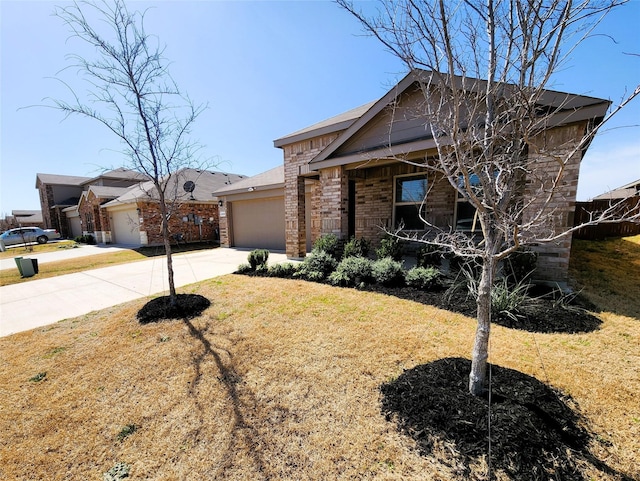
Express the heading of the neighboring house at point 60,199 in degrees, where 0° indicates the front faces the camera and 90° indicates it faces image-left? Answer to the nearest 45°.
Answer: approximately 45°

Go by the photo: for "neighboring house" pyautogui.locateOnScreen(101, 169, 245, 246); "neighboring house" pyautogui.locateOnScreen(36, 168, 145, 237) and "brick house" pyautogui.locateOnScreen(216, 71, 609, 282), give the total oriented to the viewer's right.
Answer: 0

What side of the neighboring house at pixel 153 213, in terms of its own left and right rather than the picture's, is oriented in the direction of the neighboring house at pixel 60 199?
right

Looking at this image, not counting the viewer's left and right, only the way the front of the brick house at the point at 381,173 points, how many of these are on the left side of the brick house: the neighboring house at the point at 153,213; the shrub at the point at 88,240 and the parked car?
0

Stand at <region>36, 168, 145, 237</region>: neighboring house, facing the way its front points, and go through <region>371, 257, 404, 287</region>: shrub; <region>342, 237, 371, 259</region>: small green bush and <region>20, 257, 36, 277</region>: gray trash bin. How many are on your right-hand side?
0

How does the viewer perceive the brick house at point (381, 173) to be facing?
facing the viewer and to the left of the viewer

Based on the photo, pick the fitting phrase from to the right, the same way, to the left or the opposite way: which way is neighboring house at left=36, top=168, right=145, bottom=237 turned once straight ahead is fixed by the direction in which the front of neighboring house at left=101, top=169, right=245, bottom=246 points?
the same way

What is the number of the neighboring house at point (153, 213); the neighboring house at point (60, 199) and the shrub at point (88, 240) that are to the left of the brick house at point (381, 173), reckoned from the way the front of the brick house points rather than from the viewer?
0

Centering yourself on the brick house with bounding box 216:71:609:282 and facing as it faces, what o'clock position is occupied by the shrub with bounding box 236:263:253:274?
The shrub is roughly at 1 o'clock from the brick house.

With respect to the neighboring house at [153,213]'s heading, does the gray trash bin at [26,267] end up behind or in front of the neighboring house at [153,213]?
in front

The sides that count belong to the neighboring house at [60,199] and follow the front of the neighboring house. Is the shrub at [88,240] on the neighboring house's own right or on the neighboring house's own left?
on the neighboring house's own left

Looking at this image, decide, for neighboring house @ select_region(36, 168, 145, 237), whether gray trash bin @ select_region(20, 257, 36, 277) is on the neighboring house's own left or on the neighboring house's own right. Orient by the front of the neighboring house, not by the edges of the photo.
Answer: on the neighboring house's own left

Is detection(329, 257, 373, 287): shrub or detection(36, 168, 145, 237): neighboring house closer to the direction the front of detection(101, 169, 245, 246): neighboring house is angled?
the shrub

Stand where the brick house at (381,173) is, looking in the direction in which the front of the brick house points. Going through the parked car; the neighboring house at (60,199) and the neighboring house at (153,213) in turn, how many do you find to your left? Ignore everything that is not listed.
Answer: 0

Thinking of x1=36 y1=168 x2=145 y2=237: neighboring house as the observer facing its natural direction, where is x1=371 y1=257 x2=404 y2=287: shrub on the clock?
The shrub is roughly at 10 o'clock from the neighboring house.

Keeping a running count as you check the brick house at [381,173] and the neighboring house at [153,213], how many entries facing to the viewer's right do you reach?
0
